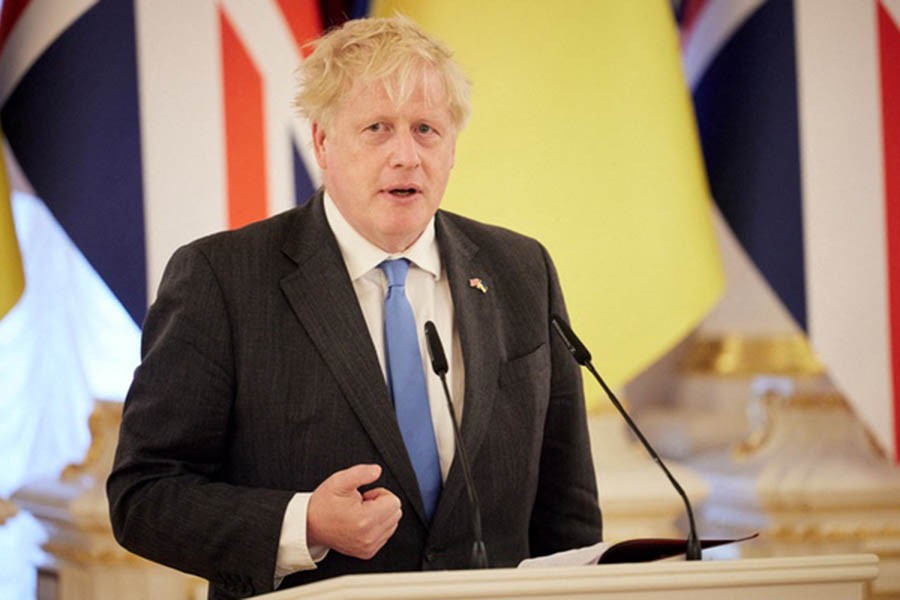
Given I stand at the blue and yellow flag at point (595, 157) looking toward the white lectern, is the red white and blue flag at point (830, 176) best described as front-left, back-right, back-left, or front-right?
back-left

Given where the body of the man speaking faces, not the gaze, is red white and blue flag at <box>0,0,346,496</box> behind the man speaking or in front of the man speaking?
behind

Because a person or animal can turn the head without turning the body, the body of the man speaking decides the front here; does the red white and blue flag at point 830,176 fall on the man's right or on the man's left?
on the man's left

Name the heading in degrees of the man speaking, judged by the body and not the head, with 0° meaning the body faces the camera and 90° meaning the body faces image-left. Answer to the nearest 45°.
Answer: approximately 315°
